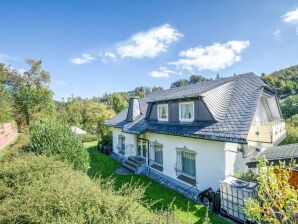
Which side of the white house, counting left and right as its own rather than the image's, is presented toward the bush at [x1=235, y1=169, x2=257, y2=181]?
left

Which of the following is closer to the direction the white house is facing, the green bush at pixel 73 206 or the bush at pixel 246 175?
the green bush

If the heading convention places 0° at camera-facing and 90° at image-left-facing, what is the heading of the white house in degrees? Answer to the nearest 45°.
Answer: approximately 45°

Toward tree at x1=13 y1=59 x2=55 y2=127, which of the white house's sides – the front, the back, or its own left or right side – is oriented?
right

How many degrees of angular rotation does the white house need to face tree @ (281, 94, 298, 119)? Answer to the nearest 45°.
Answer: approximately 180°

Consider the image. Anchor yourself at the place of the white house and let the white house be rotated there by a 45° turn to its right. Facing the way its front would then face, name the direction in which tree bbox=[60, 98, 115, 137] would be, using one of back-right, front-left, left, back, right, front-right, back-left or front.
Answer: front-right

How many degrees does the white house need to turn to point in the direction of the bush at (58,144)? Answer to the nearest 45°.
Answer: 0° — it already faces it
